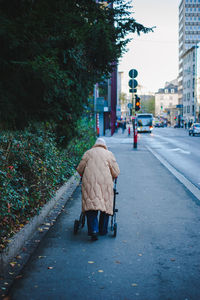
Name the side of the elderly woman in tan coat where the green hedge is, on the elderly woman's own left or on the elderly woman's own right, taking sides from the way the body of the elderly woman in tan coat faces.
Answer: on the elderly woman's own left

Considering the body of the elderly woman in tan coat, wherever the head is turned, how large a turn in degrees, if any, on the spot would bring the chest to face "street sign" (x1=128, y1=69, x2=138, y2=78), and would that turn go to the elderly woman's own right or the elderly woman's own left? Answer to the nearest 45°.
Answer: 0° — they already face it

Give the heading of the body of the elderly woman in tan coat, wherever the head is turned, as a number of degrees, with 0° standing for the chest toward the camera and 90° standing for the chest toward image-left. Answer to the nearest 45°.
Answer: approximately 180°

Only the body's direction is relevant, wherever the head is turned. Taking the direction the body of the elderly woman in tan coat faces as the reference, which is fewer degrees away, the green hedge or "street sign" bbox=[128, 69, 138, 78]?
the street sign

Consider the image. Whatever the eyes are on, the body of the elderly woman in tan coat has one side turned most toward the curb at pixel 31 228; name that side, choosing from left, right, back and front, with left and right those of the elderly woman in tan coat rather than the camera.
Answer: left
